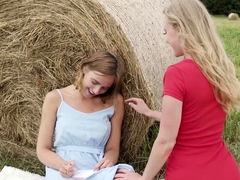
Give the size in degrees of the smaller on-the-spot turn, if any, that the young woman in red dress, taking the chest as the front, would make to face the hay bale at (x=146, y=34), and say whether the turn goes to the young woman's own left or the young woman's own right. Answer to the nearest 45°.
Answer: approximately 45° to the young woman's own right

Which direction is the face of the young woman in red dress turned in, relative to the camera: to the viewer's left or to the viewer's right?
to the viewer's left
